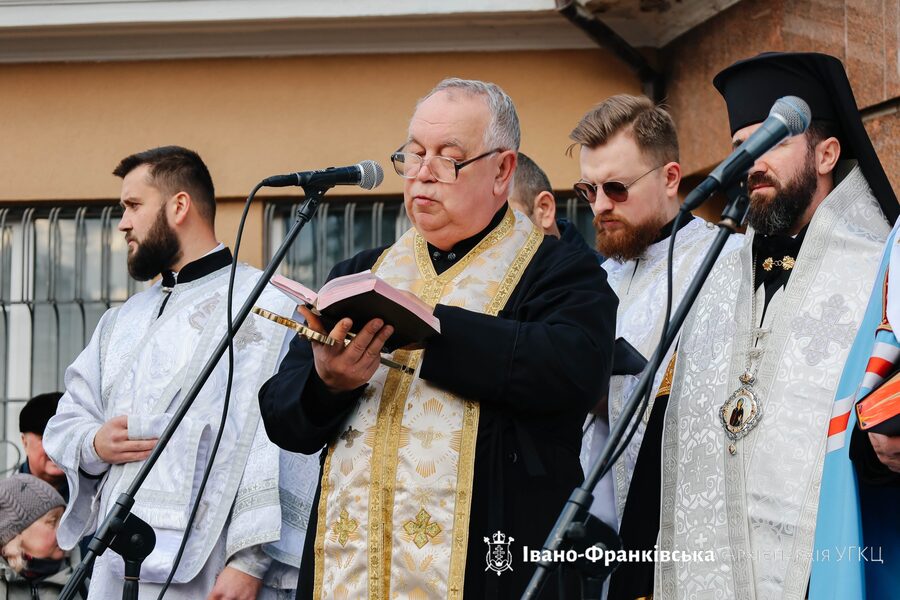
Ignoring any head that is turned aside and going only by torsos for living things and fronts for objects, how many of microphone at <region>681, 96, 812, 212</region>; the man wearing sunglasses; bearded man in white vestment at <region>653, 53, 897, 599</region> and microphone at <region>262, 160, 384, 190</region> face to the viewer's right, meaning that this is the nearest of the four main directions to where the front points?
2

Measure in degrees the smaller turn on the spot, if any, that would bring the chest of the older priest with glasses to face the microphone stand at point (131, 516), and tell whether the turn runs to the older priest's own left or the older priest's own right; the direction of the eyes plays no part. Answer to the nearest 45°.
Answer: approximately 45° to the older priest's own right

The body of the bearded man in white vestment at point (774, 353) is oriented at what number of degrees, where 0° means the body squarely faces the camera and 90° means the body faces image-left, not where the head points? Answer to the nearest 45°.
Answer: approximately 45°

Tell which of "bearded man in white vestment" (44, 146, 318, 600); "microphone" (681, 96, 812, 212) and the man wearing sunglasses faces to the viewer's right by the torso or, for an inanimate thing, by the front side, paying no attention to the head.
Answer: the microphone

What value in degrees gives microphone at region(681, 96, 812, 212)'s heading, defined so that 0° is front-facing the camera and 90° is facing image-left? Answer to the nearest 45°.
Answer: approximately 270°

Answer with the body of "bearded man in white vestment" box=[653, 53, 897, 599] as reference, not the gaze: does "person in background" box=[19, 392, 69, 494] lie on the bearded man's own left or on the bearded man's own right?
on the bearded man's own right

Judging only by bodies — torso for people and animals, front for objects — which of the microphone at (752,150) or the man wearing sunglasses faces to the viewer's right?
the microphone
